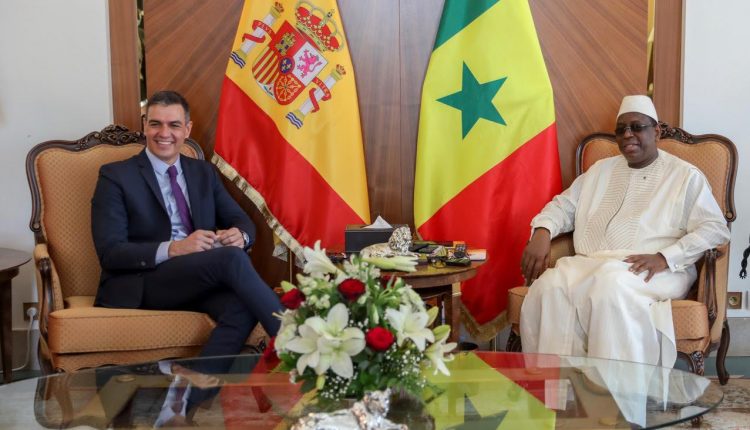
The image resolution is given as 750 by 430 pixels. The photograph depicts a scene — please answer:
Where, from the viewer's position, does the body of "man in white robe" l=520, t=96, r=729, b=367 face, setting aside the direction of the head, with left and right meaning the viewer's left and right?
facing the viewer and to the left of the viewer

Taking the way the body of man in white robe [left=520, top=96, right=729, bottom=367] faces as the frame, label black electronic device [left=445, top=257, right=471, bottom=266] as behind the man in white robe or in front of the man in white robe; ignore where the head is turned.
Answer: in front

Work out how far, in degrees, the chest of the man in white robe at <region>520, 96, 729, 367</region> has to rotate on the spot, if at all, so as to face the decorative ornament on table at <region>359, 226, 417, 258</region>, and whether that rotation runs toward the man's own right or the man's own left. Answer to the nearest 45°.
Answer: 0° — they already face it

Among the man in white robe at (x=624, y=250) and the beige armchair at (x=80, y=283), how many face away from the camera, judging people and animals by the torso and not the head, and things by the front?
0

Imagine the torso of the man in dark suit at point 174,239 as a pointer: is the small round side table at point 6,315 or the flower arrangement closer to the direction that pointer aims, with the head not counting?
the flower arrangement

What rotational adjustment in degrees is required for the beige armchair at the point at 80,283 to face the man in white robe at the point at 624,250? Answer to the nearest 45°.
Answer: approximately 45° to its left

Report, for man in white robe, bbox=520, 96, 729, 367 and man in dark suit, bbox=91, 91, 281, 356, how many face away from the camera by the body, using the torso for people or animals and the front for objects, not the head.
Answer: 0

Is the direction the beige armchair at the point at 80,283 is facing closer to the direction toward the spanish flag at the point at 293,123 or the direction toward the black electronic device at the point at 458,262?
the black electronic device

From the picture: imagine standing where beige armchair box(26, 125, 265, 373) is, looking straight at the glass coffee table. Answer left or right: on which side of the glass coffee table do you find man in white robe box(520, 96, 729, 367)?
left

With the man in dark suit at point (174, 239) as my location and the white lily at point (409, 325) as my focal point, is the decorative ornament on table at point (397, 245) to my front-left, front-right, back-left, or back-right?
front-left

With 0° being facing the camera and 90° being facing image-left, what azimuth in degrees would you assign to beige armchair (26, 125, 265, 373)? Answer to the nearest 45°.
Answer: approximately 315°

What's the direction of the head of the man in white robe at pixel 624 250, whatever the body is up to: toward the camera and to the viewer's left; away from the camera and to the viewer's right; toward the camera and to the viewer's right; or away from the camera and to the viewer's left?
toward the camera and to the viewer's left
